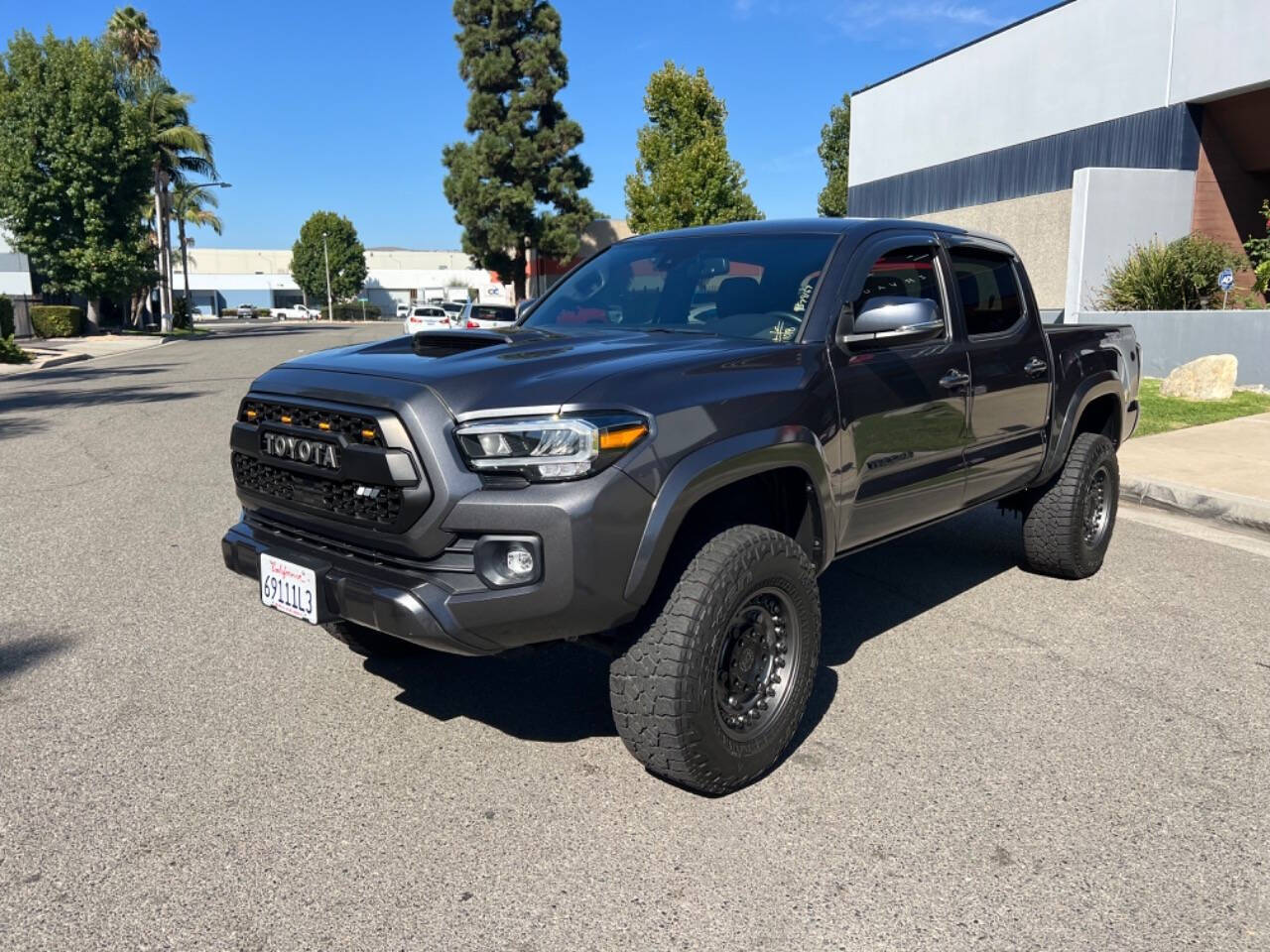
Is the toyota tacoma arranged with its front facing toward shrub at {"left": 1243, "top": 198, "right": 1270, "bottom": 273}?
no

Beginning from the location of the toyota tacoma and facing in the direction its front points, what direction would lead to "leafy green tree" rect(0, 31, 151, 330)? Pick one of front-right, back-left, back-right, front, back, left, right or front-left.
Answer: right

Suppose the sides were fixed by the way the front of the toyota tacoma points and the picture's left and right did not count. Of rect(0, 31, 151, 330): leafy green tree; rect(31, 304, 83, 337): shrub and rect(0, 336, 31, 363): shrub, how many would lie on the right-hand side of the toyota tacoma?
3

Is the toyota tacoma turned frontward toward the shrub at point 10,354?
no

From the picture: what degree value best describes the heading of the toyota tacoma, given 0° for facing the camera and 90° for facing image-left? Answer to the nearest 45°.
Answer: approximately 45°

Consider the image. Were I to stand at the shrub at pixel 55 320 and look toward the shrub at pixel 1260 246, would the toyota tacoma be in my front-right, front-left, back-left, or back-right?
front-right

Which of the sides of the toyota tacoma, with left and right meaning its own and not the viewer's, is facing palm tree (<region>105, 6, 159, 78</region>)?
right

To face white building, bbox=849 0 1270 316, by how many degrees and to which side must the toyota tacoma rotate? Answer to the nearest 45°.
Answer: approximately 180°

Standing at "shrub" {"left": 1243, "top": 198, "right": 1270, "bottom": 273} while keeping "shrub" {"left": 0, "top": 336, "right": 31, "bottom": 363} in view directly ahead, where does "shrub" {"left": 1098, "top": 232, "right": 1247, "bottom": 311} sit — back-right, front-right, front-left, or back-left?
front-left

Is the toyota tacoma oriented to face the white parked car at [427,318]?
no

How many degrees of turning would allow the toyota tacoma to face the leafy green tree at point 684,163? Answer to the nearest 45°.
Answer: approximately 135° to its right

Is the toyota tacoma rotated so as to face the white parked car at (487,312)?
no

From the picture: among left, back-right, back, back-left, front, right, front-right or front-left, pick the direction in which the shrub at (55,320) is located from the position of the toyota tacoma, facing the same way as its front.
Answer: right

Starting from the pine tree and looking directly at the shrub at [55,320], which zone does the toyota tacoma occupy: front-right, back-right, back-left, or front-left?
front-left
